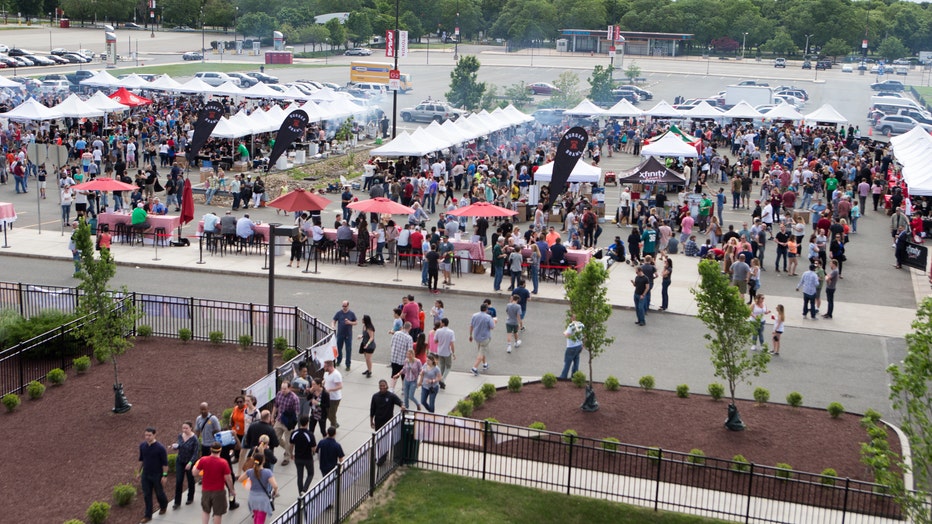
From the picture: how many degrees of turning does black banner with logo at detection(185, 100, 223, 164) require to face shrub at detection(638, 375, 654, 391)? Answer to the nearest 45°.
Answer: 0° — it already faces it

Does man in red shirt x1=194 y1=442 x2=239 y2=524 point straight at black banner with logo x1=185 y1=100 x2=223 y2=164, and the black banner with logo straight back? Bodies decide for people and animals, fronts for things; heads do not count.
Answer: yes

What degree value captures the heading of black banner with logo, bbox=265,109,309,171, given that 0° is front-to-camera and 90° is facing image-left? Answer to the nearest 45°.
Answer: approximately 0°

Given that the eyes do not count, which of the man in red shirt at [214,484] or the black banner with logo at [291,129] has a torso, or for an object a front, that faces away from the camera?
the man in red shirt

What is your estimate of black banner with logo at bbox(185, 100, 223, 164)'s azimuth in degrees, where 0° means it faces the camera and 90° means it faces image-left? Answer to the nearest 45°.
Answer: approximately 0°

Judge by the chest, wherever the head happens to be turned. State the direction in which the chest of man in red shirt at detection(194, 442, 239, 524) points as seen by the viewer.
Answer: away from the camera

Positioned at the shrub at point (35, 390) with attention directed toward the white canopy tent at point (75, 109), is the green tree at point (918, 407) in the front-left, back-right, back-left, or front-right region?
back-right

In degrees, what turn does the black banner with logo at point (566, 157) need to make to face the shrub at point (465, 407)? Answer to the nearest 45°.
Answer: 0° — it already faces it

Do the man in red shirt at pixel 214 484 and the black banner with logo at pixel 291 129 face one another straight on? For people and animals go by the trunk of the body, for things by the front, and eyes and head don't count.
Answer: yes
